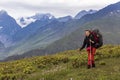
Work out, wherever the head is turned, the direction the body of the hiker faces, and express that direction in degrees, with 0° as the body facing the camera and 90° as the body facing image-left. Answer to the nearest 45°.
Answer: approximately 45°
